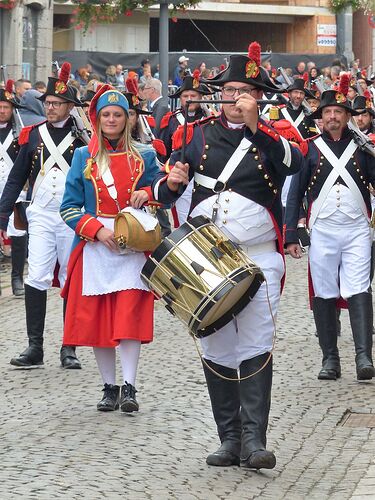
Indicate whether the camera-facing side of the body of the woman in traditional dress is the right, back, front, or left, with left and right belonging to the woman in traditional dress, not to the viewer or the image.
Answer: front

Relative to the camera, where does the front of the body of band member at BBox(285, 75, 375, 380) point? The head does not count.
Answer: toward the camera

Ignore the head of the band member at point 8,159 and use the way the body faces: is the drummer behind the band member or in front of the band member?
in front

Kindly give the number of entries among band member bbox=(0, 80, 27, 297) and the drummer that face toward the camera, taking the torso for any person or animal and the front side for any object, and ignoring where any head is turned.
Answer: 2

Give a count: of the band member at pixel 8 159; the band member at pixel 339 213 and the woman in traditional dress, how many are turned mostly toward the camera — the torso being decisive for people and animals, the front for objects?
3

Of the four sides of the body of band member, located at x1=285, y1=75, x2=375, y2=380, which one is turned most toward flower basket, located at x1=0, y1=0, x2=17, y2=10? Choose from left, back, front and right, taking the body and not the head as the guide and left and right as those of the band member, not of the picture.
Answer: back

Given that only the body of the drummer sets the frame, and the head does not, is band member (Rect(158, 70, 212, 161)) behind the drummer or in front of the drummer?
behind

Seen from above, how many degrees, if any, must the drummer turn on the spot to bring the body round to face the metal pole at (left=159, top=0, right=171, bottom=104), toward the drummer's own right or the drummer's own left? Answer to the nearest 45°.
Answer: approximately 180°

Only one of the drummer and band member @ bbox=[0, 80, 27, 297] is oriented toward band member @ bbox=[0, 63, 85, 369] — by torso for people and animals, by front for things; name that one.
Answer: band member @ bbox=[0, 80, 27, 297]

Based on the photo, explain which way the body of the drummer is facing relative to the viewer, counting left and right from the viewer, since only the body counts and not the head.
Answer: facing the viewer
